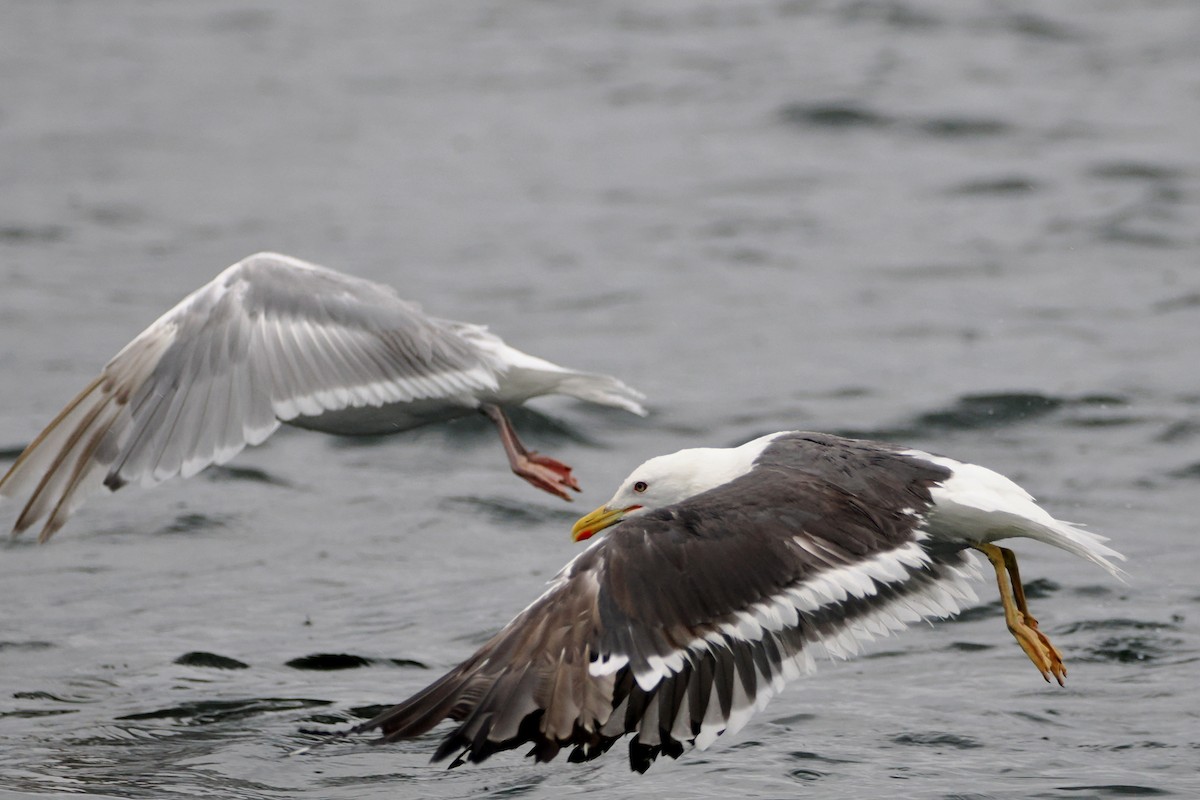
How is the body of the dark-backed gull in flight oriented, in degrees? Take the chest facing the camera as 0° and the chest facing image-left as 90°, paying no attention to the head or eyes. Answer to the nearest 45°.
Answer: approximately 90°

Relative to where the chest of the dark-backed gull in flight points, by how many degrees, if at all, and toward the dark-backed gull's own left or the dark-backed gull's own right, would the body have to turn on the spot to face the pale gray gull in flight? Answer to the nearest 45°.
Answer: approximately 45° to the dark-backed gull's own right
